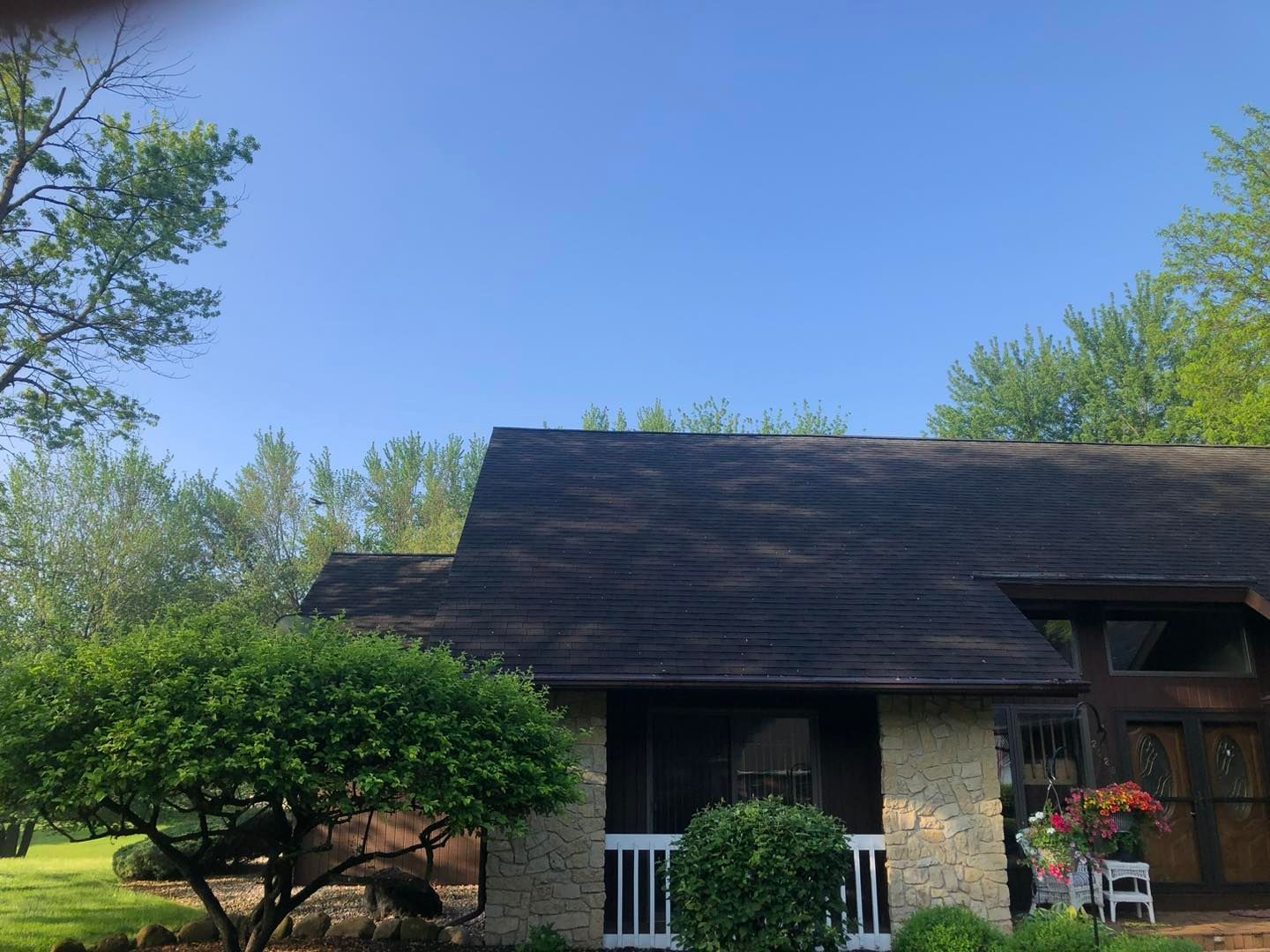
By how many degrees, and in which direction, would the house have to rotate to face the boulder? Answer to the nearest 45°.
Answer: approximately 90° to its right

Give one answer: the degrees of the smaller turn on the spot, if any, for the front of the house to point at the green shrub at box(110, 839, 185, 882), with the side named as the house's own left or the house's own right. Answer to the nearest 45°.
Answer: approximately 90° to the house's own right

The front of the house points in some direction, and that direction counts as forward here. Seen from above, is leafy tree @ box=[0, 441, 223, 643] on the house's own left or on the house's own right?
on the house's own right

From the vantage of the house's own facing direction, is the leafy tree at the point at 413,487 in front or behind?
behind

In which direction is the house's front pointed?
toward the camera

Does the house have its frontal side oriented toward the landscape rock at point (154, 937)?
no

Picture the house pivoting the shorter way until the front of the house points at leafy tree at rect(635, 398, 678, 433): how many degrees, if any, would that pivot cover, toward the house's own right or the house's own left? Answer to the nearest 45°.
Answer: approximately 180°

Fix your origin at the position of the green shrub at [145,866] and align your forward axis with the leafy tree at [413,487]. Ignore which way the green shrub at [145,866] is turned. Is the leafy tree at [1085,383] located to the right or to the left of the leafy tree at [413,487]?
right

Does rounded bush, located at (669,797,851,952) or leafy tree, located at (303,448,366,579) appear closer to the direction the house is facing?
the rounded bush

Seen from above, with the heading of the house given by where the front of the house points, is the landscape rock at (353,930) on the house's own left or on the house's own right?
on the house's own right

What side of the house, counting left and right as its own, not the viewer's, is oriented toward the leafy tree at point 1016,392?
back

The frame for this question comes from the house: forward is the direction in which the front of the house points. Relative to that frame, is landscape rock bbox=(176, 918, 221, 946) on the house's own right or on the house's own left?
on the house's own right

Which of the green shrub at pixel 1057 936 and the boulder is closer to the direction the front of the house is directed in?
the green shrub

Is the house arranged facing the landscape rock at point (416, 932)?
no

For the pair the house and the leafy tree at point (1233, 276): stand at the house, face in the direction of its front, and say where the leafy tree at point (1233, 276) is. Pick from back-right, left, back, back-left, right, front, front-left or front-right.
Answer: back-left
